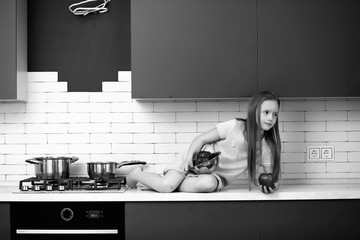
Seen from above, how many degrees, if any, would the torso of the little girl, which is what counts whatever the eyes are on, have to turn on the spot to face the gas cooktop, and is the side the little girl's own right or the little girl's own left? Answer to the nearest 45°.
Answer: approximately 90° to the little girl's own right

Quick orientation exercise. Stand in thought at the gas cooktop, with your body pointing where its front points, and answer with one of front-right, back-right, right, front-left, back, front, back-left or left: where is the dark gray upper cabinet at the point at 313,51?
left

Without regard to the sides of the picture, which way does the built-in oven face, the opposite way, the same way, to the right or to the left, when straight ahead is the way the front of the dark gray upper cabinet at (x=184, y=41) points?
the same way

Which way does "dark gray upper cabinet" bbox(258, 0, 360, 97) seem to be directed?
toward the camera

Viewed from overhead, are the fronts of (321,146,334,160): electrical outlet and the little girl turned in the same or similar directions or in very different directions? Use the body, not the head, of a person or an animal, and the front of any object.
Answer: same or similar directions

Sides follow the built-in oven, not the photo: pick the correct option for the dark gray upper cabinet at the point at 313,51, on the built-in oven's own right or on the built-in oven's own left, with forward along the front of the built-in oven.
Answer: on the built-in oven's own left

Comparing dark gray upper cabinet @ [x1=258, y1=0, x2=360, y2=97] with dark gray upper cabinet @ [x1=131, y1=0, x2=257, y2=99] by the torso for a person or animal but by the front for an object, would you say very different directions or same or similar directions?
same or similar directions

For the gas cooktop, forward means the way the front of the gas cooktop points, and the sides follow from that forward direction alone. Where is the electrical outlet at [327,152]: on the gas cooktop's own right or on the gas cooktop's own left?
on the gas cooktop's own left

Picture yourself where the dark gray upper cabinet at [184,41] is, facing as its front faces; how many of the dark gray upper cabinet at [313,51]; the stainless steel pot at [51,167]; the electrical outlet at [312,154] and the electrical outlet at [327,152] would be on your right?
1

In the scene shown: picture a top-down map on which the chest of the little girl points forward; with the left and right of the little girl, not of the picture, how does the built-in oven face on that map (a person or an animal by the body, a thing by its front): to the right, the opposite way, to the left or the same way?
the same way

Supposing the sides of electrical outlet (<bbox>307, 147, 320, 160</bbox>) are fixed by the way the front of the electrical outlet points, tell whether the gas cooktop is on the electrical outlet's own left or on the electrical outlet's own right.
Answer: on the electrical outlet's own right

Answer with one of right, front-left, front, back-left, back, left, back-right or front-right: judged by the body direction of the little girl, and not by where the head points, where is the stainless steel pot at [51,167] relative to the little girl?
right

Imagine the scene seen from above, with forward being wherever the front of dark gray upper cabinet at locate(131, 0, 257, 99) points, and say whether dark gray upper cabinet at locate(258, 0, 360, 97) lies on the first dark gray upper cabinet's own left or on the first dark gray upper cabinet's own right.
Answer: on the first dark gray upper cabinet's own left

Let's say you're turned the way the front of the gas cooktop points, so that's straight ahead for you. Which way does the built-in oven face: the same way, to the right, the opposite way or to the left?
the same way

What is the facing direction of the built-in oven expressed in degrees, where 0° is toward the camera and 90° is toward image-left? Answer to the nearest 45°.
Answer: approximately 0°

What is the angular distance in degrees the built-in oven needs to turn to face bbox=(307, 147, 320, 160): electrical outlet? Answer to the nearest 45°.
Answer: approximately 90° to its left
